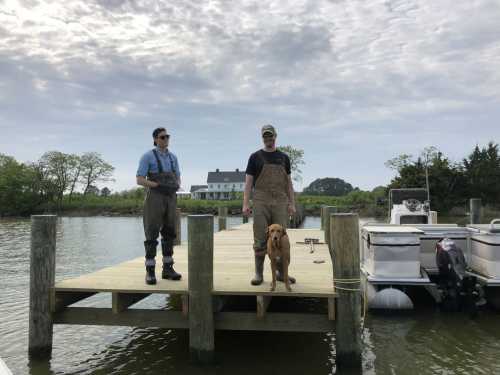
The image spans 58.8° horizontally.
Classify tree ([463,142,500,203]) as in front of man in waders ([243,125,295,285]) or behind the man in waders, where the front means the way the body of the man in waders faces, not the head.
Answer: behind

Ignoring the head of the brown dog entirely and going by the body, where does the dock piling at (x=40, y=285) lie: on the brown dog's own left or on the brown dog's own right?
on the brown dog's own right

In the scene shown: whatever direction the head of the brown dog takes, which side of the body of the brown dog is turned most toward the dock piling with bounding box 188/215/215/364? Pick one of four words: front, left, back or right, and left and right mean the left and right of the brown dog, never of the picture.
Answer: right

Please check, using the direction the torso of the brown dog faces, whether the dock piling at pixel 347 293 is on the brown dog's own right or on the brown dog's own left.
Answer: on the brown dog's own left

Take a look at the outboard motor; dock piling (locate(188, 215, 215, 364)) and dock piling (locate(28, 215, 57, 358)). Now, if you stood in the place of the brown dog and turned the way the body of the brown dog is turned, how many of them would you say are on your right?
2

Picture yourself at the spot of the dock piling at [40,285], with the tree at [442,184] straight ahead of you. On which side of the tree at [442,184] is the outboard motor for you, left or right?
right

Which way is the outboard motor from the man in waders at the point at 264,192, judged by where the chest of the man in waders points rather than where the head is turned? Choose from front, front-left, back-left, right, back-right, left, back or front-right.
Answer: back-left

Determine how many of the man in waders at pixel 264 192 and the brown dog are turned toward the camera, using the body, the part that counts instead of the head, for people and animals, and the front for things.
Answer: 2

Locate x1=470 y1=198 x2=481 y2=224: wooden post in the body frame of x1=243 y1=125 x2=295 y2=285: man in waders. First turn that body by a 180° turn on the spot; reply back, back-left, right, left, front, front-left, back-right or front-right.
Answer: front-right
